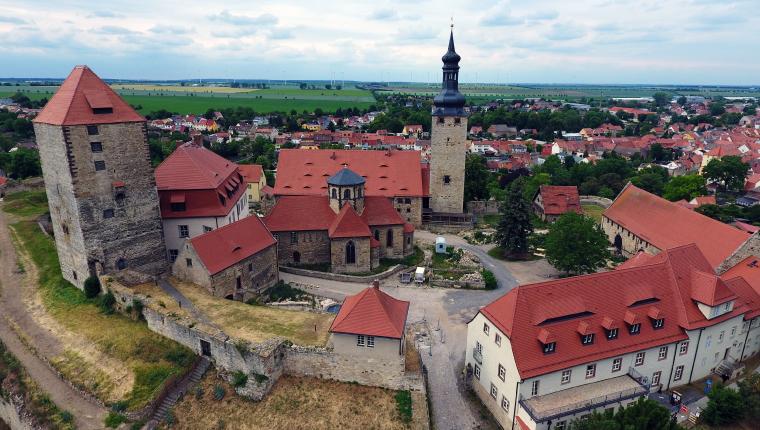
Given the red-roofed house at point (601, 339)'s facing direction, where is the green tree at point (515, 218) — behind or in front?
behind

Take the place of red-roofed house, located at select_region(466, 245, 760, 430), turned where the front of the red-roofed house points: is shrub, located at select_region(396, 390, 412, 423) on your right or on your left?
on your right

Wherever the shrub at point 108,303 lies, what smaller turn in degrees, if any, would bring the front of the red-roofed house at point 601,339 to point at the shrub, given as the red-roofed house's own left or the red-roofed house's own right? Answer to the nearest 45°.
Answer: approximately 135° to the red-roofed house's own right

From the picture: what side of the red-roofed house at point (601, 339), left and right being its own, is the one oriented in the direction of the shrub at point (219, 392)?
right

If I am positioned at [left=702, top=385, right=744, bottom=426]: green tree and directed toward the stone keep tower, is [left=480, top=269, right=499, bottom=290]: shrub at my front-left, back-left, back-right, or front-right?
front-right

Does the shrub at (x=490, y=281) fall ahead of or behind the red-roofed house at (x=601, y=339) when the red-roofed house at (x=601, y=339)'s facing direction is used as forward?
behind

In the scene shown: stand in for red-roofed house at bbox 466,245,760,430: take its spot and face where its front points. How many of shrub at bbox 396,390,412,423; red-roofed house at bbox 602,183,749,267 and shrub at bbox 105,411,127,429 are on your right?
2

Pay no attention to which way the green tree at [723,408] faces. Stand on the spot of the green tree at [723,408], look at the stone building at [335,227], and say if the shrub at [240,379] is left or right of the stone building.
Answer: left

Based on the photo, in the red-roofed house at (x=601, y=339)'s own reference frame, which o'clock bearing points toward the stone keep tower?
The stone keep tower is roughly at 4 o'clock from the red-roofed house.

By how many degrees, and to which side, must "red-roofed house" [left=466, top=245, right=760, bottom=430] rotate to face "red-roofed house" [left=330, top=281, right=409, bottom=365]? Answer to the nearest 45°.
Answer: approximately 90° to its right

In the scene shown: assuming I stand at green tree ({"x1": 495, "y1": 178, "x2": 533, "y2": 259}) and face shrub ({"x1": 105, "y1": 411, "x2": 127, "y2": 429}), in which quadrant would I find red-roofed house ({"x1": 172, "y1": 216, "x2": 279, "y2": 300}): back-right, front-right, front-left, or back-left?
front-right

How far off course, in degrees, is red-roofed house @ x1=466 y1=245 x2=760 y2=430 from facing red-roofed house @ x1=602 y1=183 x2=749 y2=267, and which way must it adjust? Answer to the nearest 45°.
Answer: approximately 135° to its left

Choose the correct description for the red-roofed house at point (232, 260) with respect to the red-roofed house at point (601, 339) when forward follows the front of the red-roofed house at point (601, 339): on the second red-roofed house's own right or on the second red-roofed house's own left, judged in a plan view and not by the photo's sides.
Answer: on the second red-roofed house's own right

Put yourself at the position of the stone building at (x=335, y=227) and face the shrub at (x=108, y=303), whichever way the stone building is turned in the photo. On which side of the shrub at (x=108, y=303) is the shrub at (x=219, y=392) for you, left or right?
left

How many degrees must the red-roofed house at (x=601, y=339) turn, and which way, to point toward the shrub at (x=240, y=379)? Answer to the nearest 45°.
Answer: approximately 90° to its right
